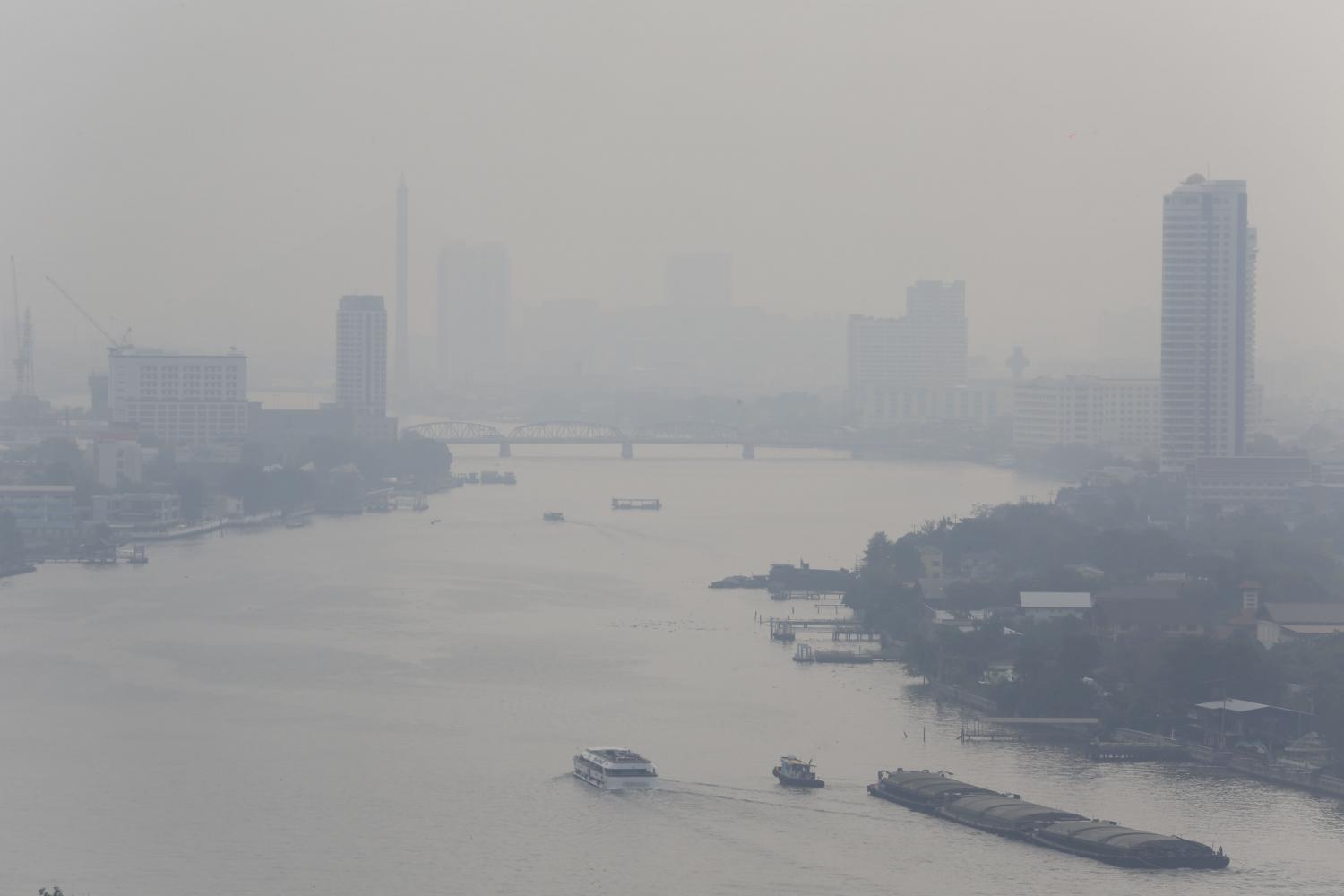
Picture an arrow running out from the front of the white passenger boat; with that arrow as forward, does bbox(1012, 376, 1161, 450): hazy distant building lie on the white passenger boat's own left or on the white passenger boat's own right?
on the white passenger boat's own right

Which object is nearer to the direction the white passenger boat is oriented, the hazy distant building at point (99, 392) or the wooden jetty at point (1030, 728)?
the hazy distant building

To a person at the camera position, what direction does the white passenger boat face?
facing away from the viewer and to the left of the viewer

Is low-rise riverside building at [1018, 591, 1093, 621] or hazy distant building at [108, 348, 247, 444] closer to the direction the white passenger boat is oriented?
the hazy distant building

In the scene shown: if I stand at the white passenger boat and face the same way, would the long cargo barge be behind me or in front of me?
behind

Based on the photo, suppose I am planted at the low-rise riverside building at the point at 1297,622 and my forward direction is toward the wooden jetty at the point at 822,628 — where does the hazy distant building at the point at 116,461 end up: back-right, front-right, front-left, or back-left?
front-right

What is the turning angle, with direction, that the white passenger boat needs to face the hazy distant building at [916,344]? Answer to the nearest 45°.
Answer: approximately 45° to its right

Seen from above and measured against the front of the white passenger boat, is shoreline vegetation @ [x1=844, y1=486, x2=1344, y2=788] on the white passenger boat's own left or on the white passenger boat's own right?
on the white passenger boat's own right

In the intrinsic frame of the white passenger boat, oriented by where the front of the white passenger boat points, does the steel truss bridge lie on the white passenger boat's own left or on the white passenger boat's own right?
on the white passenger boat's own right

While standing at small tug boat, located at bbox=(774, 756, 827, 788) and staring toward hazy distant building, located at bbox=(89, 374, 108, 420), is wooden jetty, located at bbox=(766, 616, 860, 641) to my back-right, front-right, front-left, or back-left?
front-right

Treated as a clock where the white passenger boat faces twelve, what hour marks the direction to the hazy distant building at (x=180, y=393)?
The hazy distant building is roughly at 1 o'clock from the white passenger boat.

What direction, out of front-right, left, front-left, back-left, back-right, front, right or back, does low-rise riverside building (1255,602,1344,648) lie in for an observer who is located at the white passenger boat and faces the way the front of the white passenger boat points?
right

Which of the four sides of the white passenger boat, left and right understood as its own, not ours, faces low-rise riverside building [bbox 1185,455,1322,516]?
right
